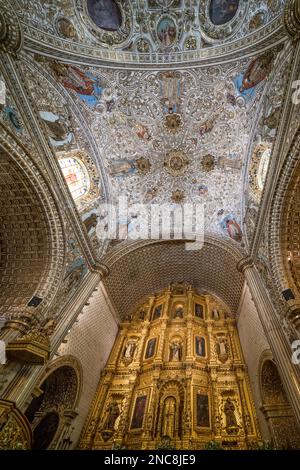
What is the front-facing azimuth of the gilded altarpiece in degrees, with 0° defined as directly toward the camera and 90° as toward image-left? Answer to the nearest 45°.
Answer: approximately 0°
